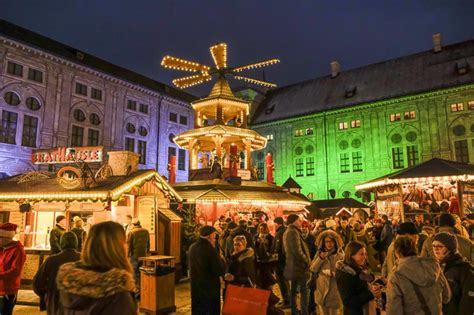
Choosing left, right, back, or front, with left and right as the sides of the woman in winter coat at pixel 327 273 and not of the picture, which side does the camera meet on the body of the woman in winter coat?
front

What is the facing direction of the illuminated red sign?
toward the camera

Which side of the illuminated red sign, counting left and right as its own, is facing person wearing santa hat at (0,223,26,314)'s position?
front

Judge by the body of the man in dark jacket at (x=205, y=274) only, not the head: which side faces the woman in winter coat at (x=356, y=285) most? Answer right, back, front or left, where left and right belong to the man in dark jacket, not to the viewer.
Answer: right

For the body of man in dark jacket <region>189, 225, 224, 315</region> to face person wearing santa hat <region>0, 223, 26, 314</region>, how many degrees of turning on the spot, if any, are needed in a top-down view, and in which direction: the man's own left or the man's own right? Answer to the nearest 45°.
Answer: approximately 135° to the man's own left

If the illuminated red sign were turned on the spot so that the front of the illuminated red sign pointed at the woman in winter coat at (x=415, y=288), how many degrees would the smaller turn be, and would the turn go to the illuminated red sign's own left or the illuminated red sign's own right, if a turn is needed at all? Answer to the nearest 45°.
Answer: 0° — it already faces them

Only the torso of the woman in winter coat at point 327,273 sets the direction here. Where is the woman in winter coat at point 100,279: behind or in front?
in front

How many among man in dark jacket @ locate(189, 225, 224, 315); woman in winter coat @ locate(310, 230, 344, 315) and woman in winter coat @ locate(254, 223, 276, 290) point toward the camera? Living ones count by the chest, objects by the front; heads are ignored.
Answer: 2

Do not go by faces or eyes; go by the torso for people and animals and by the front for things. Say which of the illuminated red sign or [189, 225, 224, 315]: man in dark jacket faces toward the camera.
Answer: the illuminated red sign

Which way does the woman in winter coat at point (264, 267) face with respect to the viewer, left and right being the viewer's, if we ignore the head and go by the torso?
facing the viewer

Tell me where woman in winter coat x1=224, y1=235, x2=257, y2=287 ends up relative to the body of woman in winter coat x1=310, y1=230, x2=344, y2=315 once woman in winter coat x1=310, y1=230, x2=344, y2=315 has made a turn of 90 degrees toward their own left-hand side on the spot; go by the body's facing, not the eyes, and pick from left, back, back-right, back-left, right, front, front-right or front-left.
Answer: back

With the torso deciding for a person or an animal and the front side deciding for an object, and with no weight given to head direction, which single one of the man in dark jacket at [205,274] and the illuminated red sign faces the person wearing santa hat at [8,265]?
the illuminated red sign

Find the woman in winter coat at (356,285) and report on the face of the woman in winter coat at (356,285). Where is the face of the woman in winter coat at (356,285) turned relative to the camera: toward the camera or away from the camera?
toward the camera

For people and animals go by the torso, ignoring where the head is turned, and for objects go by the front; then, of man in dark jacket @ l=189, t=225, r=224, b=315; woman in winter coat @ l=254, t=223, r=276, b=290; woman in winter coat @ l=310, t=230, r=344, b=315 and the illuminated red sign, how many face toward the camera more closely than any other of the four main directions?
3

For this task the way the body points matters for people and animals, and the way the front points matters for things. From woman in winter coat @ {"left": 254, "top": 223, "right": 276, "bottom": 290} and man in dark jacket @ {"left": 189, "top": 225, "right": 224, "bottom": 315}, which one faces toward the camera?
the woman in winter coat
